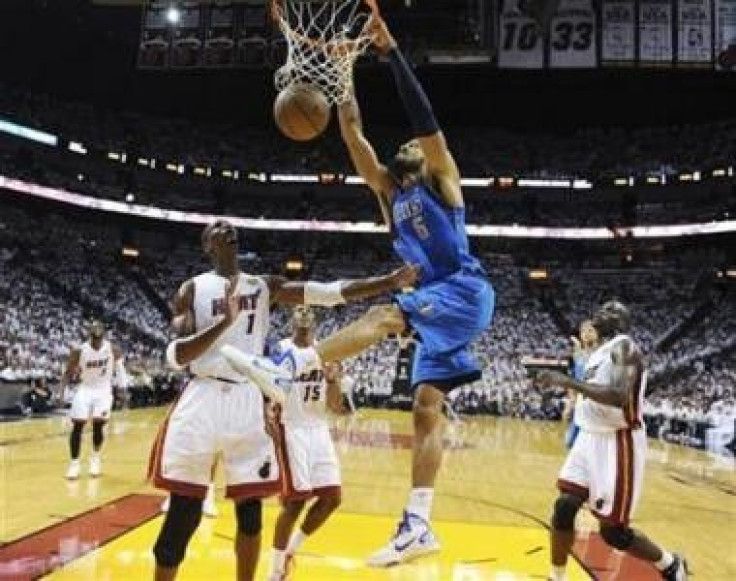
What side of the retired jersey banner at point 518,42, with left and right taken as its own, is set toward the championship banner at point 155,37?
right

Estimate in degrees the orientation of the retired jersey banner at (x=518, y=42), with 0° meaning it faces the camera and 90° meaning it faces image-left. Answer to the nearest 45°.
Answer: approximately 0°

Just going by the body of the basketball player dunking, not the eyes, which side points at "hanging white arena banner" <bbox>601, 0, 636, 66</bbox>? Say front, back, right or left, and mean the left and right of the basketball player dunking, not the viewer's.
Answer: back

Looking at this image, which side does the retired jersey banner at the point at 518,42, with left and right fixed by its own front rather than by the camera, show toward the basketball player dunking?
front

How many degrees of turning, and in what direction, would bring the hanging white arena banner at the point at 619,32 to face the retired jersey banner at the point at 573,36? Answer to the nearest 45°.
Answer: approximately 90° to its right

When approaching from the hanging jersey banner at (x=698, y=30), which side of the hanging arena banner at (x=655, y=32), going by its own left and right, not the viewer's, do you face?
left
